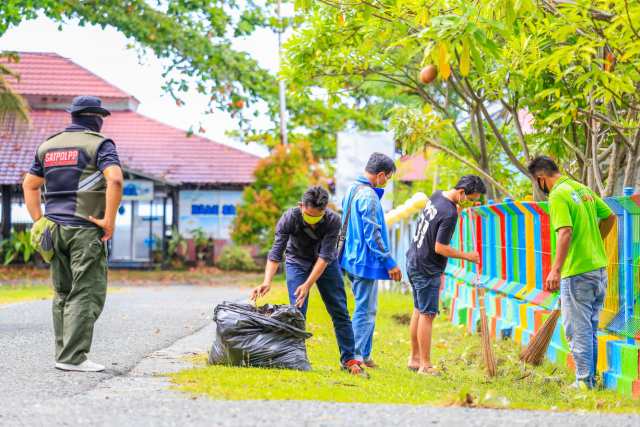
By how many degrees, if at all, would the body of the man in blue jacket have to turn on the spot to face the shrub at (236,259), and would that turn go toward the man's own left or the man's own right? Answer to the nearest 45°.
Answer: approximately 90° to the man's own left

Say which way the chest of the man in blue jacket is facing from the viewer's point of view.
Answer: to the viewer's right

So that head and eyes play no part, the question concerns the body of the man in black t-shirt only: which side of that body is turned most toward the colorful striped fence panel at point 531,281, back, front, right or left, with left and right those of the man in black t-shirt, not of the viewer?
front

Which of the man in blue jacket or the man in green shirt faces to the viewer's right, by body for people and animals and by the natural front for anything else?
the man in blue jacket

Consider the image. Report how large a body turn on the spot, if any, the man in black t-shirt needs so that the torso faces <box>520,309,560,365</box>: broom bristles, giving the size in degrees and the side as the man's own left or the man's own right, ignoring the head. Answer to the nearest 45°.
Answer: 0° — they already face it

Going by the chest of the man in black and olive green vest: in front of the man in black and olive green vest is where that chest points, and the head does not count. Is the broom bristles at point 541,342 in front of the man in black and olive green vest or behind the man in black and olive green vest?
in front

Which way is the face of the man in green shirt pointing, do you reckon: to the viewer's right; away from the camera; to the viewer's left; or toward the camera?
to the viewer's left

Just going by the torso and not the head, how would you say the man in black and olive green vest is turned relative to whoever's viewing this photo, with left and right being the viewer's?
facing away from the viewer and to the right of the viewer

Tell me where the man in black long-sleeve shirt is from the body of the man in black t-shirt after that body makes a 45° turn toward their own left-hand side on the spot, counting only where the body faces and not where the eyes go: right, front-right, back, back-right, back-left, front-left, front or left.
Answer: back-left

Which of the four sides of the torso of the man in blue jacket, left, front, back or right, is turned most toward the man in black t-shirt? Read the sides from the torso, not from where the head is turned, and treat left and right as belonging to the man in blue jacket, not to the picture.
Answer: front

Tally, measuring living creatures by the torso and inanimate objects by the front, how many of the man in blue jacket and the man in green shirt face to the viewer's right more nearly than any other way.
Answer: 1
